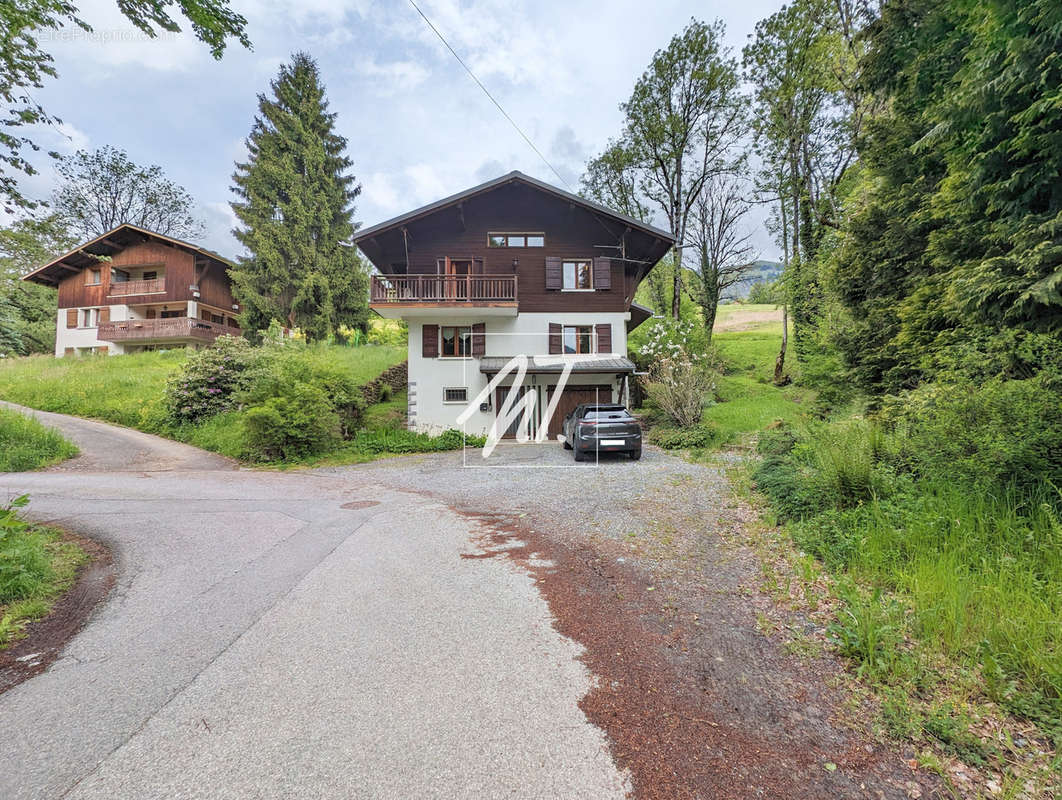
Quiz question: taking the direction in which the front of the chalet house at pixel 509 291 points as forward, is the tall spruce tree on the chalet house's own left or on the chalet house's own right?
on the chalet house's own right

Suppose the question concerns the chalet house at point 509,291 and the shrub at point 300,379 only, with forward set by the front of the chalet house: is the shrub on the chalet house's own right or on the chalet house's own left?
on the chalet house's own right

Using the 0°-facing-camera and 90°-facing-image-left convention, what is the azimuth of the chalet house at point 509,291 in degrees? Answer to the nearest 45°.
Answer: approximately 0°

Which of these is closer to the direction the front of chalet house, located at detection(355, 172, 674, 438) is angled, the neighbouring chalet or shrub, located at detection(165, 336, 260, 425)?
the shrub

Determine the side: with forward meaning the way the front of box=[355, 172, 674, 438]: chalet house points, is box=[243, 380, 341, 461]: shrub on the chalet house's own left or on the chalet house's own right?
on the chalet house's own right

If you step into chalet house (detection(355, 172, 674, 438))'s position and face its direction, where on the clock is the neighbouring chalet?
The neighbouring chalet is roughly at 4 o'clock from the chalet house.

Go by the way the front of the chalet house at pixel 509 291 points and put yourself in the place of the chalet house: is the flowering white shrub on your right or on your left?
on your left

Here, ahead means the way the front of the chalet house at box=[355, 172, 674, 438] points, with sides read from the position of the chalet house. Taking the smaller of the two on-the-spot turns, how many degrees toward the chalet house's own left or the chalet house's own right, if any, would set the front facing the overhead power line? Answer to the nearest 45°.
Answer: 0° — it already faces it

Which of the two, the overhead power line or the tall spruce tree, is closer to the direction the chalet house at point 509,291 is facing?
the overhead power line

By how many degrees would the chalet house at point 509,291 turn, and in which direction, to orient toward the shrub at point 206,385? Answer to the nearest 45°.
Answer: approximately 90° to its right
